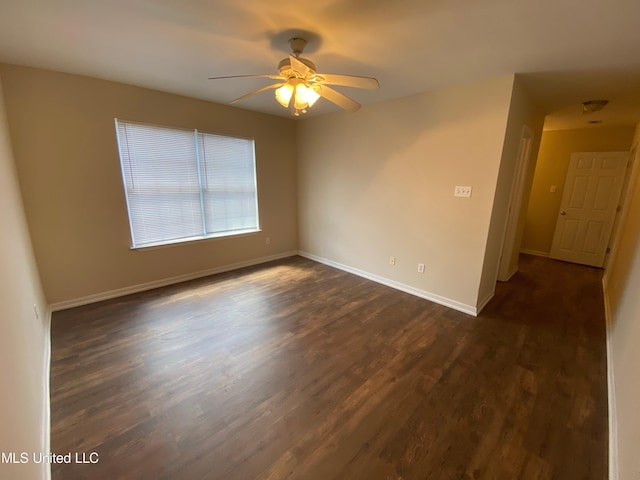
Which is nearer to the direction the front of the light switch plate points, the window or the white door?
the window

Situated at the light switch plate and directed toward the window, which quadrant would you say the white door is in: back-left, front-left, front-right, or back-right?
back-right

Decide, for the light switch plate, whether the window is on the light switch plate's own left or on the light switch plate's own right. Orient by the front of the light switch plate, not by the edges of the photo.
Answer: on the light switch plate's own right

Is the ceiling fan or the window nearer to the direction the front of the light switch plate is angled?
the ceiling fan

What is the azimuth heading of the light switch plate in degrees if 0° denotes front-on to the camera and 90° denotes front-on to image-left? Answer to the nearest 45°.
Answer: approximately 0°

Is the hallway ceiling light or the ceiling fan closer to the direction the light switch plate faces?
the ceiling fan

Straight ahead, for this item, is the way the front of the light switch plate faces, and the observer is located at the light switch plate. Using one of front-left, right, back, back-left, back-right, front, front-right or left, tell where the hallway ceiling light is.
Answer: back-left

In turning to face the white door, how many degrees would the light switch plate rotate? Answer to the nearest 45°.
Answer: approximately 135° to its left

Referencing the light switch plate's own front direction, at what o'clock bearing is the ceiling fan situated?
The ceiling fan is roughly at 1 o'clock from the light switch plate.
